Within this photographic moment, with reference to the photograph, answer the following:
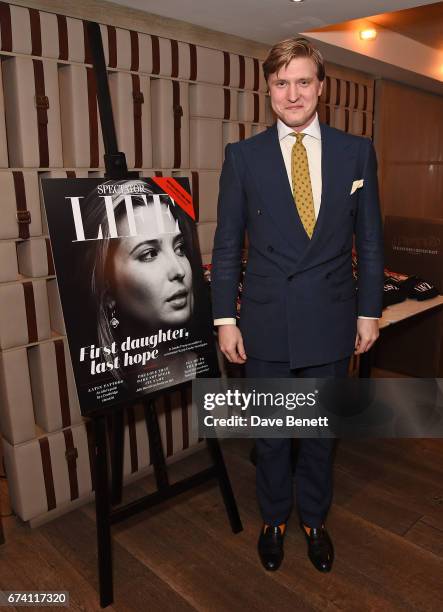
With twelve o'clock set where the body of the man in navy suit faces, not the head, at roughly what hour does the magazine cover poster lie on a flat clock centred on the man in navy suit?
The magazine cover poster is roughly at 3 o'clock from the man in navy suit.

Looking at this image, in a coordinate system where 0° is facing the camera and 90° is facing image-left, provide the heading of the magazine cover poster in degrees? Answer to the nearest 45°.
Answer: approximately 315°

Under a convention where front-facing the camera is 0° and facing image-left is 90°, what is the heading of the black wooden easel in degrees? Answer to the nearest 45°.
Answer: approximately 315°

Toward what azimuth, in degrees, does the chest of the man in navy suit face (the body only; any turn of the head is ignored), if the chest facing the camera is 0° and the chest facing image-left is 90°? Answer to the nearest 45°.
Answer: approximately 0°
